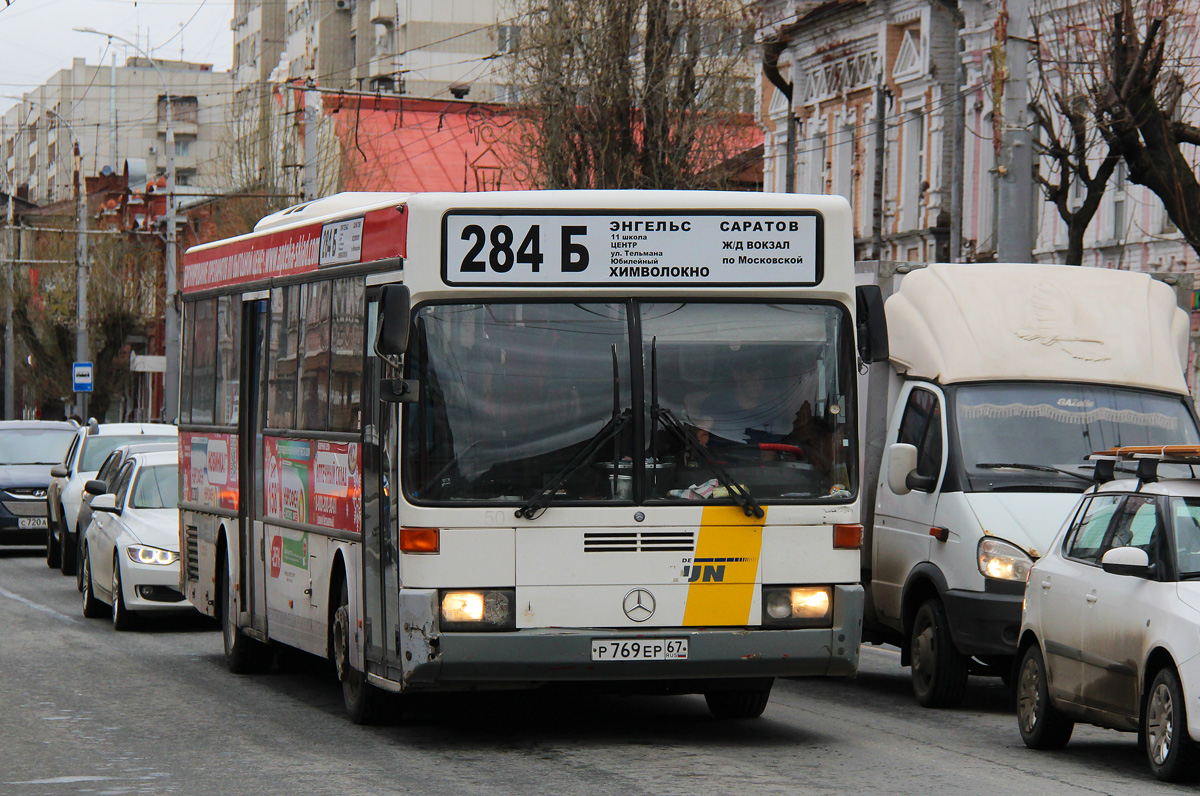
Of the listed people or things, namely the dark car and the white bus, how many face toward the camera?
2

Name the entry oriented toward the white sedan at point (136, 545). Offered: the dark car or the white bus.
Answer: the dark car

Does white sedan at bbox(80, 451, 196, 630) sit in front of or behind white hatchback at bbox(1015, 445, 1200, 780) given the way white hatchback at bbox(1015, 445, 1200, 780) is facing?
behind

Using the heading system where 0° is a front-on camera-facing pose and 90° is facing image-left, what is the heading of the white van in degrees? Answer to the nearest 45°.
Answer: approximately 315°

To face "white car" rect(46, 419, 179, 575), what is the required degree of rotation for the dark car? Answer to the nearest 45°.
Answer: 0° — it already faces it

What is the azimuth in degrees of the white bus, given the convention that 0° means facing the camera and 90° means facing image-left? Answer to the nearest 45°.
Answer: approximately 0°

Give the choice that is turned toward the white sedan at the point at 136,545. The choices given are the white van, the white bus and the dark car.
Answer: the dark car

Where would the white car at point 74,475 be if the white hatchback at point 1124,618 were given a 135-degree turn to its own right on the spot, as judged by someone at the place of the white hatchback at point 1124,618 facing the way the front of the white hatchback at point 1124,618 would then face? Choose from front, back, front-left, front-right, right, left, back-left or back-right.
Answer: front-right

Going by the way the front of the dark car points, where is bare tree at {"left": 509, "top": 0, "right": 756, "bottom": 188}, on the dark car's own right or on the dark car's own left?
on the dark car's own left
